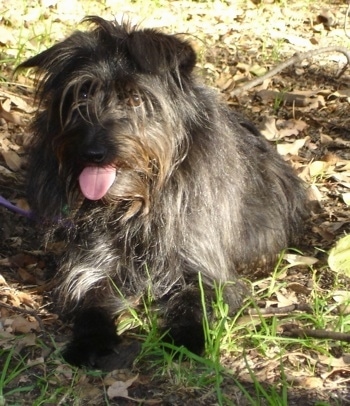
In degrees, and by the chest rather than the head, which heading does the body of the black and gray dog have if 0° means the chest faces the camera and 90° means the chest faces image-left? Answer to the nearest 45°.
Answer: approximately 45°

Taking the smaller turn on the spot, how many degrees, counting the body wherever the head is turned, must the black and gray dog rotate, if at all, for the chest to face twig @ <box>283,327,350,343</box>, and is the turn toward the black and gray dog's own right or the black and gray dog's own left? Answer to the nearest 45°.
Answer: approximately 90° to the black and gray dog's own left

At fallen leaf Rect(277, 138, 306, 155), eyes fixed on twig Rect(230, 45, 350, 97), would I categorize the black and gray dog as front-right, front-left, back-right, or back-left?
back-left

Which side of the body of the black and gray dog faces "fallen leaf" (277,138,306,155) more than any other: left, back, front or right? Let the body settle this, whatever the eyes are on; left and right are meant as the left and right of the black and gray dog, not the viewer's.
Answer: back

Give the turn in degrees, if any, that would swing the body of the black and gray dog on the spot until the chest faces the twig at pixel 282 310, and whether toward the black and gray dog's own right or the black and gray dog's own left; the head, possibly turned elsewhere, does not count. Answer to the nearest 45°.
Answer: approximately 135° to the black and gray dog's own left

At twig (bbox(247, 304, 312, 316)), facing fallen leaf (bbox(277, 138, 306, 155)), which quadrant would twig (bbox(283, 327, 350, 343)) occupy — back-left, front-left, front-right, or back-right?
back-right

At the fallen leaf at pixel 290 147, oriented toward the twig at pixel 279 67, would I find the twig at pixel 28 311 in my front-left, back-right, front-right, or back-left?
back-left
